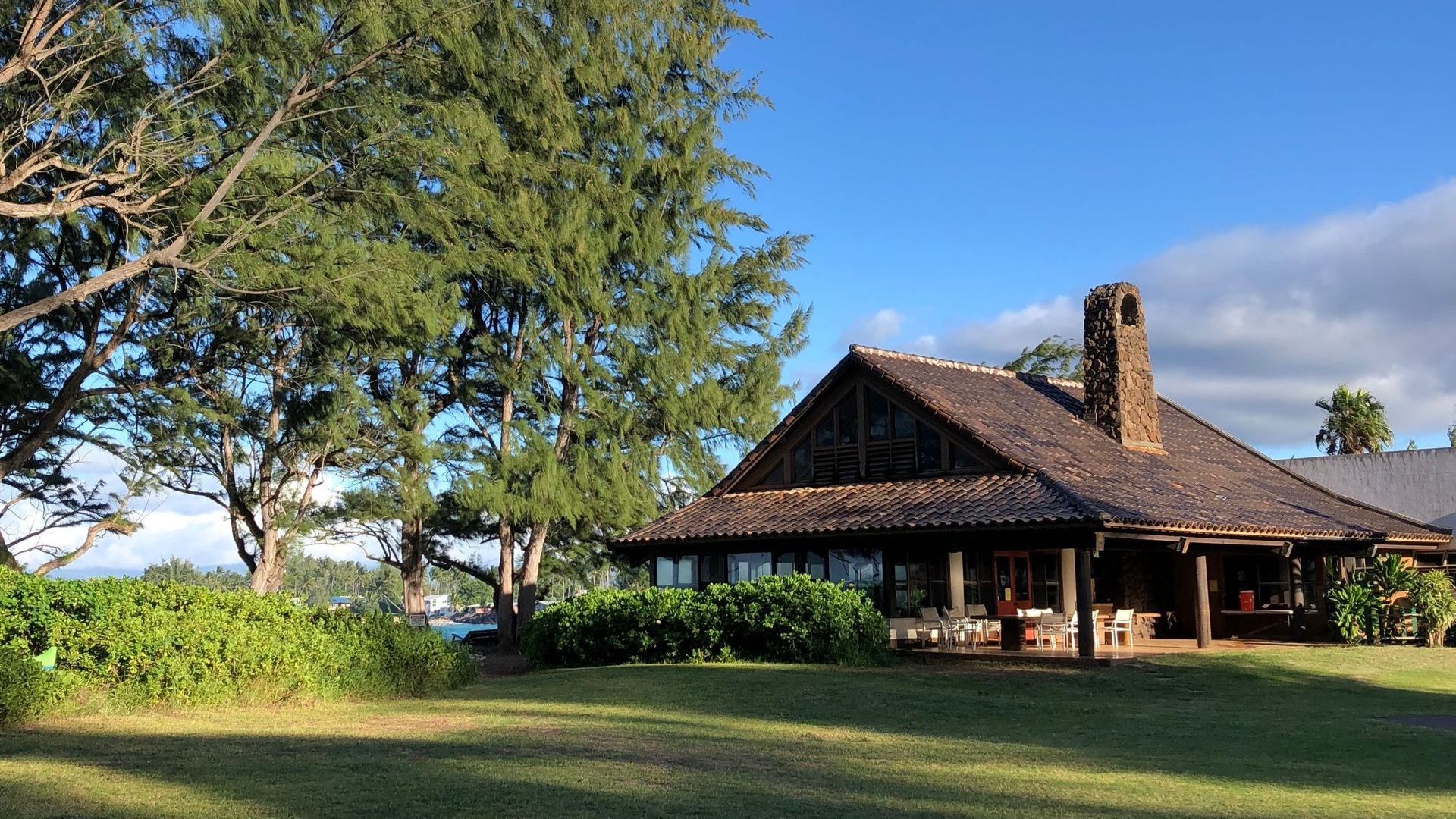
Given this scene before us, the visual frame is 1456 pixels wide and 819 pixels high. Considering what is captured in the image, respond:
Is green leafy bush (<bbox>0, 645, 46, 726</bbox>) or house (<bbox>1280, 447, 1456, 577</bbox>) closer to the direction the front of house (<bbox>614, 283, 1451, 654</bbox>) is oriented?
the green leafy bush

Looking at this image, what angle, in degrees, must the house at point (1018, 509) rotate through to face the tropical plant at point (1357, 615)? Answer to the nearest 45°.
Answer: approximately 135° to its left

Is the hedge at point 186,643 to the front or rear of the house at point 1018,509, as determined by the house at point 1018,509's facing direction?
to the front

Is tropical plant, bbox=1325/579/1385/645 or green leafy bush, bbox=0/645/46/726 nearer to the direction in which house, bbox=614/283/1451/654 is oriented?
the green leafy bush

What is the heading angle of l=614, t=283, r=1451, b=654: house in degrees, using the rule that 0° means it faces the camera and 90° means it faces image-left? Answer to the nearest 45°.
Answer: approximately 45°
